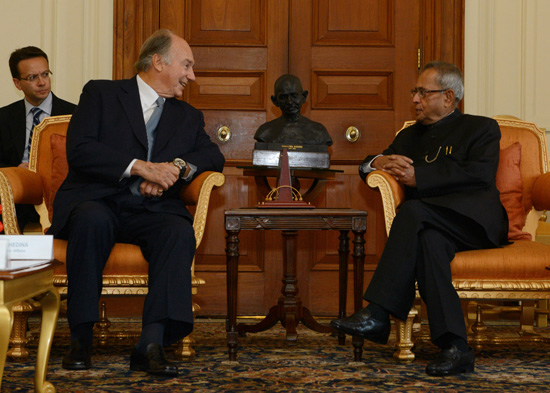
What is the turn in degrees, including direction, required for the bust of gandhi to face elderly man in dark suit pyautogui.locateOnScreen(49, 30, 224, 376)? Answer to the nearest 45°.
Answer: approximately 45° to its right

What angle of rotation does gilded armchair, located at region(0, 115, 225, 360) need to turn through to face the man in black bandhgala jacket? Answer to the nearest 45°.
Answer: approximately 90° to its left

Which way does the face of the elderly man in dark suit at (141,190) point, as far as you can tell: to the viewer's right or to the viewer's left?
to the viewer's right

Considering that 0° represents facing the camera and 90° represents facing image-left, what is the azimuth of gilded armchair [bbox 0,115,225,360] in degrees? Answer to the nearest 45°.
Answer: approximately 0°

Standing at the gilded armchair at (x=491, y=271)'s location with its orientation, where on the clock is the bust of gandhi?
The bust of gandhi is roughly at 4 o'clock from the gilded armchair.

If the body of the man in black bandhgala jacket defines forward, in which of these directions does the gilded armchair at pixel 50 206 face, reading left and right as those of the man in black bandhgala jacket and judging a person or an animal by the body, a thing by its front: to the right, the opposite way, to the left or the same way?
to the left

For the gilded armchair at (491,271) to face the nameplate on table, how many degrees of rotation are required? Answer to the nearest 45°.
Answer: approximately 45° to its right
